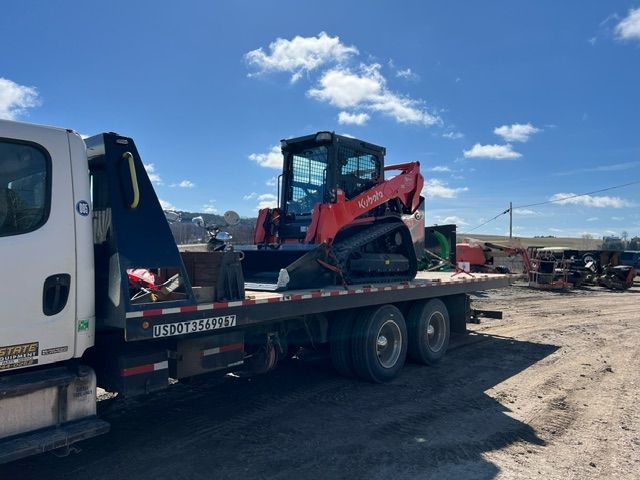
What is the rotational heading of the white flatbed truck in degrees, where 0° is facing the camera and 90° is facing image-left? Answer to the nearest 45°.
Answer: approximately 45°
